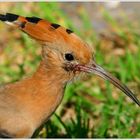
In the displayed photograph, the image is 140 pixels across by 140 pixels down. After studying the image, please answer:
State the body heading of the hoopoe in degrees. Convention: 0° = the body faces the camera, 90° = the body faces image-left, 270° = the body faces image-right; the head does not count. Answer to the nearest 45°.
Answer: approximately 270°
